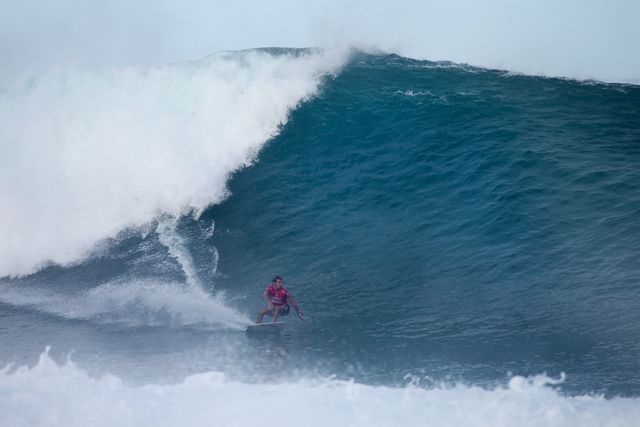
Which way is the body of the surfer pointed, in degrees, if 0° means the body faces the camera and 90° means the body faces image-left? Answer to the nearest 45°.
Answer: approximately 0°
